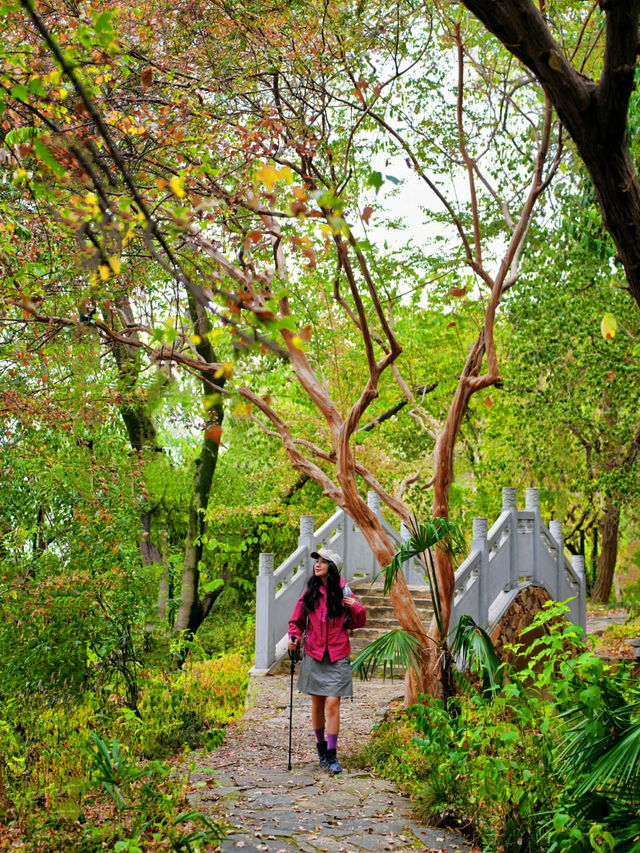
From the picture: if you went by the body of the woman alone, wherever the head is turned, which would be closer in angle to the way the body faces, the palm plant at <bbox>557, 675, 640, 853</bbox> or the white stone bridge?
the palm plant

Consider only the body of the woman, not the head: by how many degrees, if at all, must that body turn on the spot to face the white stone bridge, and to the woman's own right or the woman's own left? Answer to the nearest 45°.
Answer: approximately 180°

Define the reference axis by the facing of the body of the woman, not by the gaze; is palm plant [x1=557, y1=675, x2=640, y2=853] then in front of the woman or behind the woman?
in front

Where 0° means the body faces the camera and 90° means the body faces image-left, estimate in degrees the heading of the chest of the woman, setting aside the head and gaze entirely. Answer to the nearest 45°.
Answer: approximately 0°

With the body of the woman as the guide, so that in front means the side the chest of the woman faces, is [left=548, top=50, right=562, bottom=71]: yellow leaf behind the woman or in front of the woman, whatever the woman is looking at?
in front

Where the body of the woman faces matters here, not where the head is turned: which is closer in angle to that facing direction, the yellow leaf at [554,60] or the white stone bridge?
the yellow leaf
